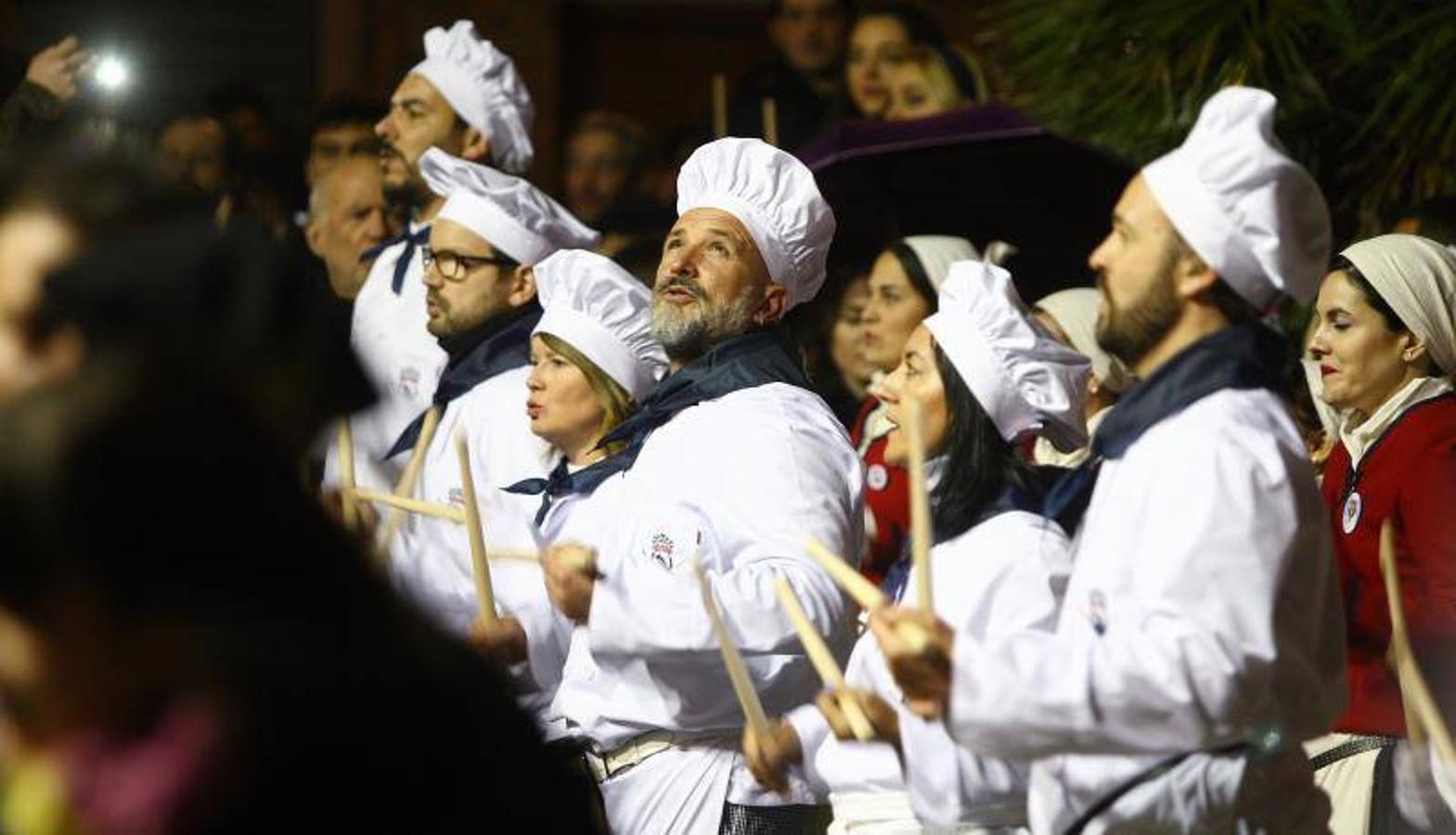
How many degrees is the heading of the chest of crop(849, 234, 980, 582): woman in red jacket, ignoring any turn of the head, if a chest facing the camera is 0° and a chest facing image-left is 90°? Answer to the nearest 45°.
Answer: approximately 45°

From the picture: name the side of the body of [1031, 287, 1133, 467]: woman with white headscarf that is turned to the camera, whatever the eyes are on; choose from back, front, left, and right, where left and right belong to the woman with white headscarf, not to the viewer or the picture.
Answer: left

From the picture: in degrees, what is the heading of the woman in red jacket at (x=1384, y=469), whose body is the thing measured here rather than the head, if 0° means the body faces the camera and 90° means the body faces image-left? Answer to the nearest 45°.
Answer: approximately 45°

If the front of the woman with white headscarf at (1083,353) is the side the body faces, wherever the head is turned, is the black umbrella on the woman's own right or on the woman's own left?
on the woman's own right

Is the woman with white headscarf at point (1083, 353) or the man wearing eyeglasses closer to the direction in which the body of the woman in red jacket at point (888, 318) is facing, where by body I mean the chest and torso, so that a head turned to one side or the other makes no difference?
the man wearing eyeglasses

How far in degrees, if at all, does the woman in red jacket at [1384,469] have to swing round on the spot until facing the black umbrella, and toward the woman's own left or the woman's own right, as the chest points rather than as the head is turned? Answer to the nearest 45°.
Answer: approximately 90° to the woman's own right
